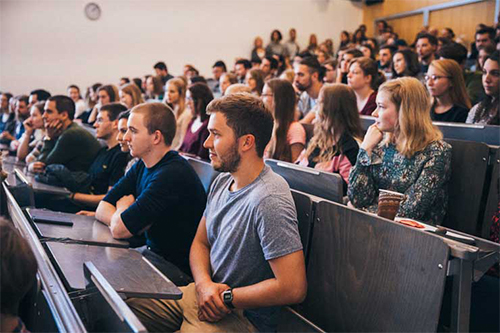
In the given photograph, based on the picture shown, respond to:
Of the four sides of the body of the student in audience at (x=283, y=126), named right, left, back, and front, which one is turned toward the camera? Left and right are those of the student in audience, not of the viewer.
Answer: left

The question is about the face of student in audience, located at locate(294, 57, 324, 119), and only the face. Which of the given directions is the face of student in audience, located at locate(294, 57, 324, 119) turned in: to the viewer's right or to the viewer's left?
to the viewer's left

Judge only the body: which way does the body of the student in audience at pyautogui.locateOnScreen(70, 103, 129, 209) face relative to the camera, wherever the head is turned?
to the viewer's left

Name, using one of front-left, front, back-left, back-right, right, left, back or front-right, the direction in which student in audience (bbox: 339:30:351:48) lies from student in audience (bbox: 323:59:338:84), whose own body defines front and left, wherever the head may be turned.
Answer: back-right

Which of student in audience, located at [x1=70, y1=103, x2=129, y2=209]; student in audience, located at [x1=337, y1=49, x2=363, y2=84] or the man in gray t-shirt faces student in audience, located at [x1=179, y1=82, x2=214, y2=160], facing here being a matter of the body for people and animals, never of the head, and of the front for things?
student in audience, located at [x1=337, y1=49, x2=363, y2=84]

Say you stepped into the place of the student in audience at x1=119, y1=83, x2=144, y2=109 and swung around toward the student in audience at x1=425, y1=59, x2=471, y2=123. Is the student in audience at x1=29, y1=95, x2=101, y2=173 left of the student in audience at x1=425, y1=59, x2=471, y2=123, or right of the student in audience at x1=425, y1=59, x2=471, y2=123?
right

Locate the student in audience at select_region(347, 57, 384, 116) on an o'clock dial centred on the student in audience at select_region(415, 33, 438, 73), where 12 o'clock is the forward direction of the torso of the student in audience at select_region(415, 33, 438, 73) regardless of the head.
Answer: the student in audience at select_region(347, 57, 384, 116) is roughly at 11 o'clock from the student in audience at select_region(415, 33, 438, 73).

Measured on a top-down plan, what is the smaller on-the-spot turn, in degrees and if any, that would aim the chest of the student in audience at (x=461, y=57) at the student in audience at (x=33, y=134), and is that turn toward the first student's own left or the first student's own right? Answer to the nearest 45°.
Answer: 0° — they already face them

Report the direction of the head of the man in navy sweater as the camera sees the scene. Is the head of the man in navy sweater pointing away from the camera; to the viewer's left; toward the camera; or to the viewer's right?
to the viewer's left

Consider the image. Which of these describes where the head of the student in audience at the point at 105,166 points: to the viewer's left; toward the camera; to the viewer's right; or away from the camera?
to the viewer's left

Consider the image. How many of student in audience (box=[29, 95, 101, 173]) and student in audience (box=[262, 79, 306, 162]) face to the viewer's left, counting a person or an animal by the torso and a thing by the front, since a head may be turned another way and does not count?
2

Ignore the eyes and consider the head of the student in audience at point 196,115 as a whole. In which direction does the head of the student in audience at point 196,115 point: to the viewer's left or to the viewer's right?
to the viewer's left
